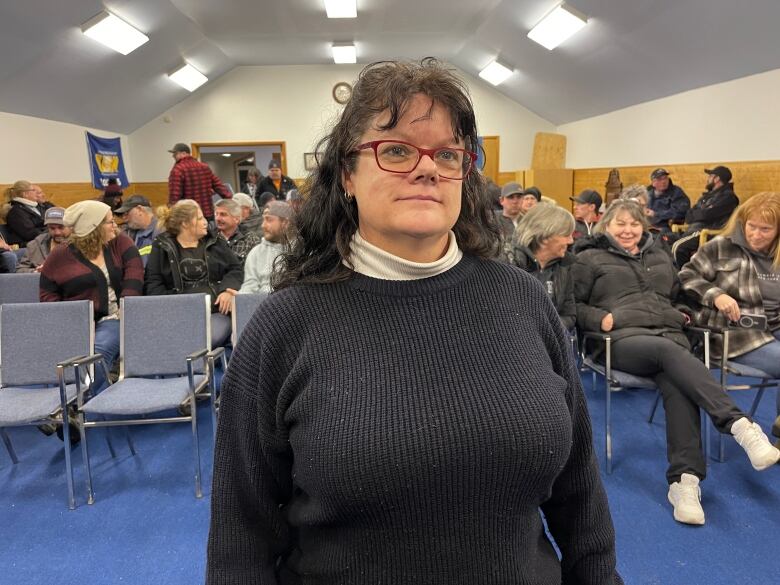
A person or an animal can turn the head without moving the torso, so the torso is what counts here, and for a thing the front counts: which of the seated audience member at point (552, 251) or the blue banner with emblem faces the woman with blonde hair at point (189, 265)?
the blue banner with emblem

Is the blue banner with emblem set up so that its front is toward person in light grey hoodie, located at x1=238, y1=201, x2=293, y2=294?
yes

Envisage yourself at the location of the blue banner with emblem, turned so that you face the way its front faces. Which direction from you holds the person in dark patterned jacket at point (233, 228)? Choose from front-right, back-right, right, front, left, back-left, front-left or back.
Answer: front

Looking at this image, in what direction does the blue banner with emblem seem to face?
toward the camera

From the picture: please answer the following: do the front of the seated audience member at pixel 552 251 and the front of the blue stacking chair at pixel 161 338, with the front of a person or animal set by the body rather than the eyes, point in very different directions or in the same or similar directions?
same or similar directions

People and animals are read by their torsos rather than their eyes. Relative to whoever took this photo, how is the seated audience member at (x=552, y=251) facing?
facing the viewer and to the right of the viewer

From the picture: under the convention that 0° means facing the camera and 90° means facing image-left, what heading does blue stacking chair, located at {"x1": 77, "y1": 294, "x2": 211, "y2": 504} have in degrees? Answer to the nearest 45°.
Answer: approximately 0°

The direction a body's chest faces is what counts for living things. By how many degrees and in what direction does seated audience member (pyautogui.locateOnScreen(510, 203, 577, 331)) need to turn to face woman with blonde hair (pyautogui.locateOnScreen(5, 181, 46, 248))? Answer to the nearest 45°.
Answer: approximately 135° to their right

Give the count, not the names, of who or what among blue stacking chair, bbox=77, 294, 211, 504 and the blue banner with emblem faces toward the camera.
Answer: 2

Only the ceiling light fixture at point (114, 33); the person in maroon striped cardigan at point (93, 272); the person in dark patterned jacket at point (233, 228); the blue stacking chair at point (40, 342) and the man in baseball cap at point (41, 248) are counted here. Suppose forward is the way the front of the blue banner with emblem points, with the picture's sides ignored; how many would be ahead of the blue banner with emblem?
5

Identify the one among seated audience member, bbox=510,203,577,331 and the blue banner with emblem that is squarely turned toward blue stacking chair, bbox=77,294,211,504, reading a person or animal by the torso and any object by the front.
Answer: the blue banner with emblem

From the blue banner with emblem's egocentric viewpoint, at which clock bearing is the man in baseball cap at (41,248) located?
The man in baseball cap is roughly at 12 o'clock from the blue banner with emblem.
